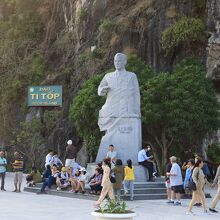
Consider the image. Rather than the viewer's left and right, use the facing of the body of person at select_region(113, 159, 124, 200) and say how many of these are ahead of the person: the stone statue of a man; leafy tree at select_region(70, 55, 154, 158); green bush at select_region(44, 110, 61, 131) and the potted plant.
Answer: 3

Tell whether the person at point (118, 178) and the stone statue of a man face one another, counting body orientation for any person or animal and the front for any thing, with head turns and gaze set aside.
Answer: yes

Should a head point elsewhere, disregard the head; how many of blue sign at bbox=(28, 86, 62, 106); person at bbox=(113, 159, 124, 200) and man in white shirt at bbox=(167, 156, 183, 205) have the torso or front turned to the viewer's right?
0

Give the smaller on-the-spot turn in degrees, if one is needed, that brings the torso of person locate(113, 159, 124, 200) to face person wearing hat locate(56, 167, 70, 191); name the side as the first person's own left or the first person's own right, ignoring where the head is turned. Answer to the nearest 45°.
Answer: approximately 45° to the first person's own left

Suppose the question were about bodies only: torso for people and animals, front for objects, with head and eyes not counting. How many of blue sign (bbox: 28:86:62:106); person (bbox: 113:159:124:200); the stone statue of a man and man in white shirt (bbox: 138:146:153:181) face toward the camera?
2

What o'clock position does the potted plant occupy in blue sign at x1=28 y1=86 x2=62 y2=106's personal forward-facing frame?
The potted plant is roughly at 12 o'clock from the blue sign.

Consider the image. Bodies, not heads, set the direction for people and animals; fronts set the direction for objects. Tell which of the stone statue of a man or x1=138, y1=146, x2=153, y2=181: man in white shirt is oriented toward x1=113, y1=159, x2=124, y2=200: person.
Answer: the stone statue of a man

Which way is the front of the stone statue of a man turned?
toward the camera

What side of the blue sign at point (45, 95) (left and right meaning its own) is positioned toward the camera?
front

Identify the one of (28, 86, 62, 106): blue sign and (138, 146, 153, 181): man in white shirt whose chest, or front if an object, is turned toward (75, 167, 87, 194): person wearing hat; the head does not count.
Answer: the blue sign

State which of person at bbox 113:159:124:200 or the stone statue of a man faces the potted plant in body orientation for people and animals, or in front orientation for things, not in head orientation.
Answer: the stone statue of a man

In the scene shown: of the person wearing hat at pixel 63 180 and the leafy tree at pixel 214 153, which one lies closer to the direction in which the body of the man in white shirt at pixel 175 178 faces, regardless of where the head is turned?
the person wearing hat
